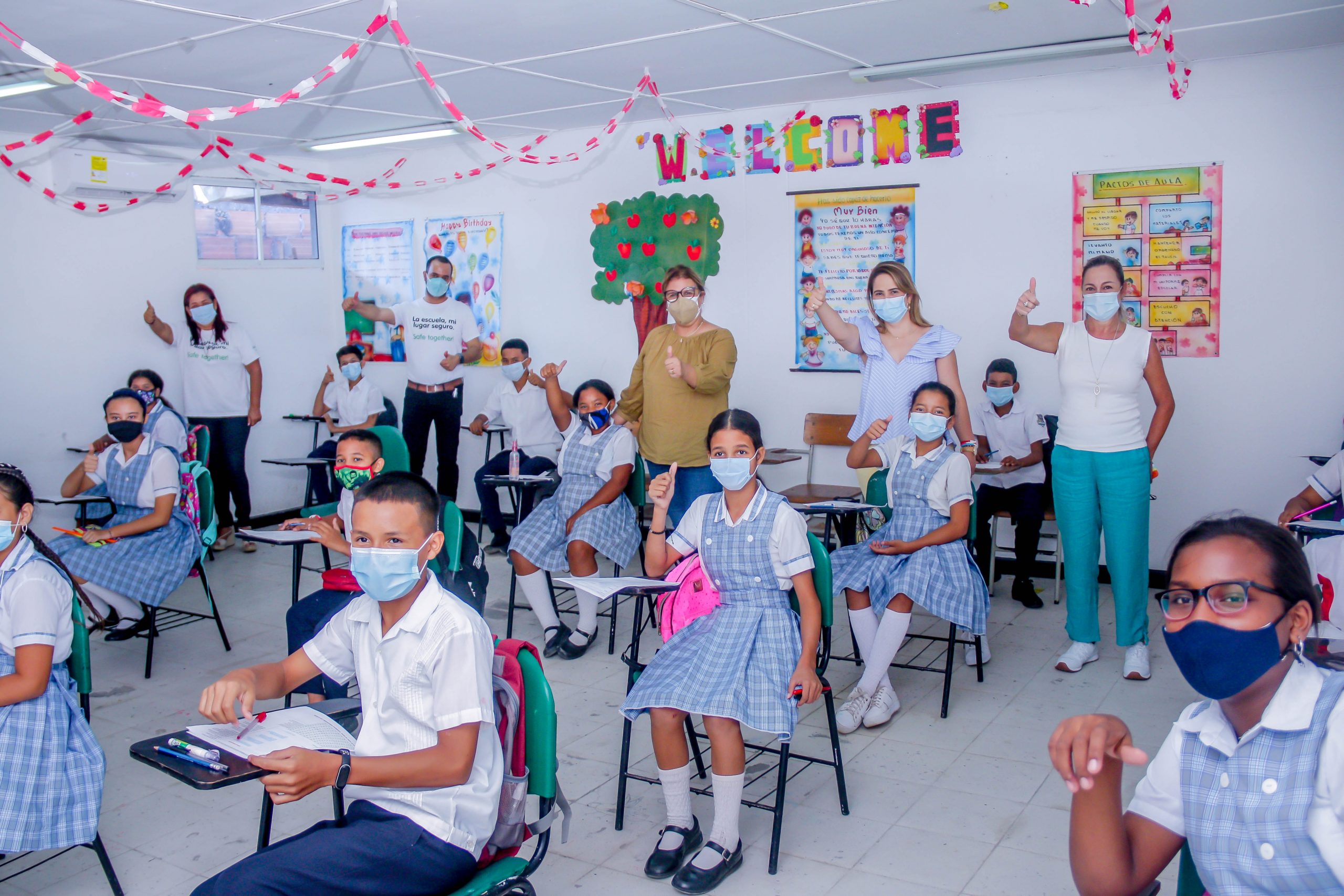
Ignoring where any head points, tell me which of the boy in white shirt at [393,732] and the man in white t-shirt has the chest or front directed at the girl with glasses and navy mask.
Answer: the man in white t-shirt

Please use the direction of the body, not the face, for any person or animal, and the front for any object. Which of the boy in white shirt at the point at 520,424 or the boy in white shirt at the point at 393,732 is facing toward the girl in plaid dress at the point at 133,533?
the boy in white shirt at the point at 520,424

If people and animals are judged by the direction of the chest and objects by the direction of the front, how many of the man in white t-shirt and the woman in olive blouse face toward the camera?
2

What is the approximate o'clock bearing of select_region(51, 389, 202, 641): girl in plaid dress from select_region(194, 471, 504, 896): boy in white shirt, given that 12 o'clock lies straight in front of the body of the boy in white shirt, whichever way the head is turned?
The girl in plaid dress is roughly at 4 o'clock from the boy in white shirt.

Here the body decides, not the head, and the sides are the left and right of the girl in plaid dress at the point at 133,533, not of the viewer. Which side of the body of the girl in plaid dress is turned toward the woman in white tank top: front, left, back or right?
left

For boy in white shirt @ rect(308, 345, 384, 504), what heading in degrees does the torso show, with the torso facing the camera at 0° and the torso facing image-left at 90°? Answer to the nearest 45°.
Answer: approximately 45°

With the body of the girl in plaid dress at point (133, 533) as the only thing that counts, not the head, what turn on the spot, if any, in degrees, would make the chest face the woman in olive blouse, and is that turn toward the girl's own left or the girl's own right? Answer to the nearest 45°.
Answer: approximately 135° to the girl's own left

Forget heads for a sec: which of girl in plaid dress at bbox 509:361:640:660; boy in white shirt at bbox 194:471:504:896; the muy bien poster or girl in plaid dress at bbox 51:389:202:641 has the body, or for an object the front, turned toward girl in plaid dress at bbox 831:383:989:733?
the muy bien poster

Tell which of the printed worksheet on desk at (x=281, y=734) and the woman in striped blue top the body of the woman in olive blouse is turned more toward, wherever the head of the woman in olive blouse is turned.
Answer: the printed worksheet on desk
